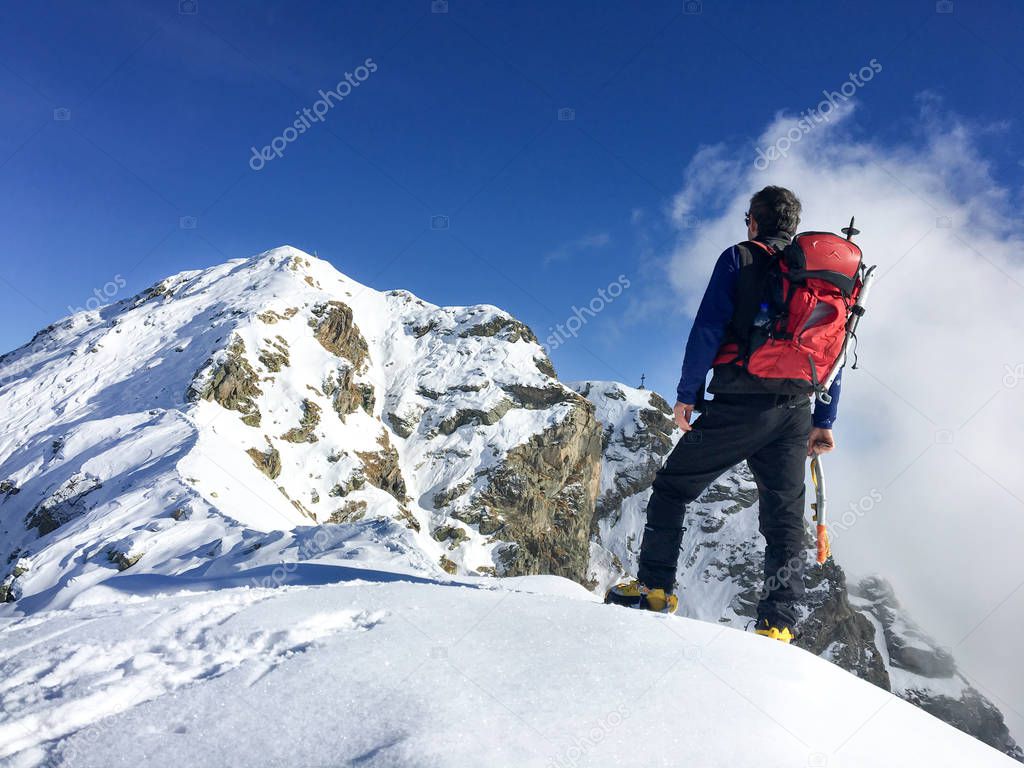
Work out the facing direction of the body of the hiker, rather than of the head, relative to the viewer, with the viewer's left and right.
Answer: facing away from the viewer and to the left of the viewer
